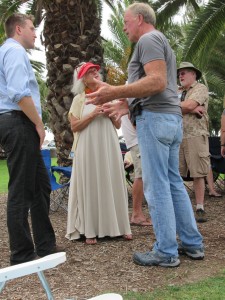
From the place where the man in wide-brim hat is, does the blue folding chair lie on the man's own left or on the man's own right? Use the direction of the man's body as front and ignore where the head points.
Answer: on the man's own right

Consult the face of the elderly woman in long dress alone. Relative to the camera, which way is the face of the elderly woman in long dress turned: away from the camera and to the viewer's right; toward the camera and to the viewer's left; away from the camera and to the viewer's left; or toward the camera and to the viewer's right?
toward the camera and to the viewer's right

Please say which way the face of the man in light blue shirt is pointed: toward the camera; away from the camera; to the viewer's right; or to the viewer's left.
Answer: to the viewer's right

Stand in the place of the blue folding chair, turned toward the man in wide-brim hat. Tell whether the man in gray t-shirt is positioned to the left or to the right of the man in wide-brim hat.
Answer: right

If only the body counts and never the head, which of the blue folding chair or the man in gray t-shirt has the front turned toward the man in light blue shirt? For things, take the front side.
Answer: the man in gray t-shirt

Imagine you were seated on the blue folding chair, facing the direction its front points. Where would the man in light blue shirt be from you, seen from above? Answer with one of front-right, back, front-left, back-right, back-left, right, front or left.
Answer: right

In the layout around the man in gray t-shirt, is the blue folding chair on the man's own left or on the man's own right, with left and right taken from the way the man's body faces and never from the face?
on the man's own right

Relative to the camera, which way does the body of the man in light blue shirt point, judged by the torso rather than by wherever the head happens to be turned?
to the viewer's right

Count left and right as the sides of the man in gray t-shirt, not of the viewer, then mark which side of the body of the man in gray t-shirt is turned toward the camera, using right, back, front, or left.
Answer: left

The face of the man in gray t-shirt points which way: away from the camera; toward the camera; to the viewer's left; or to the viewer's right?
to the viewer's left
